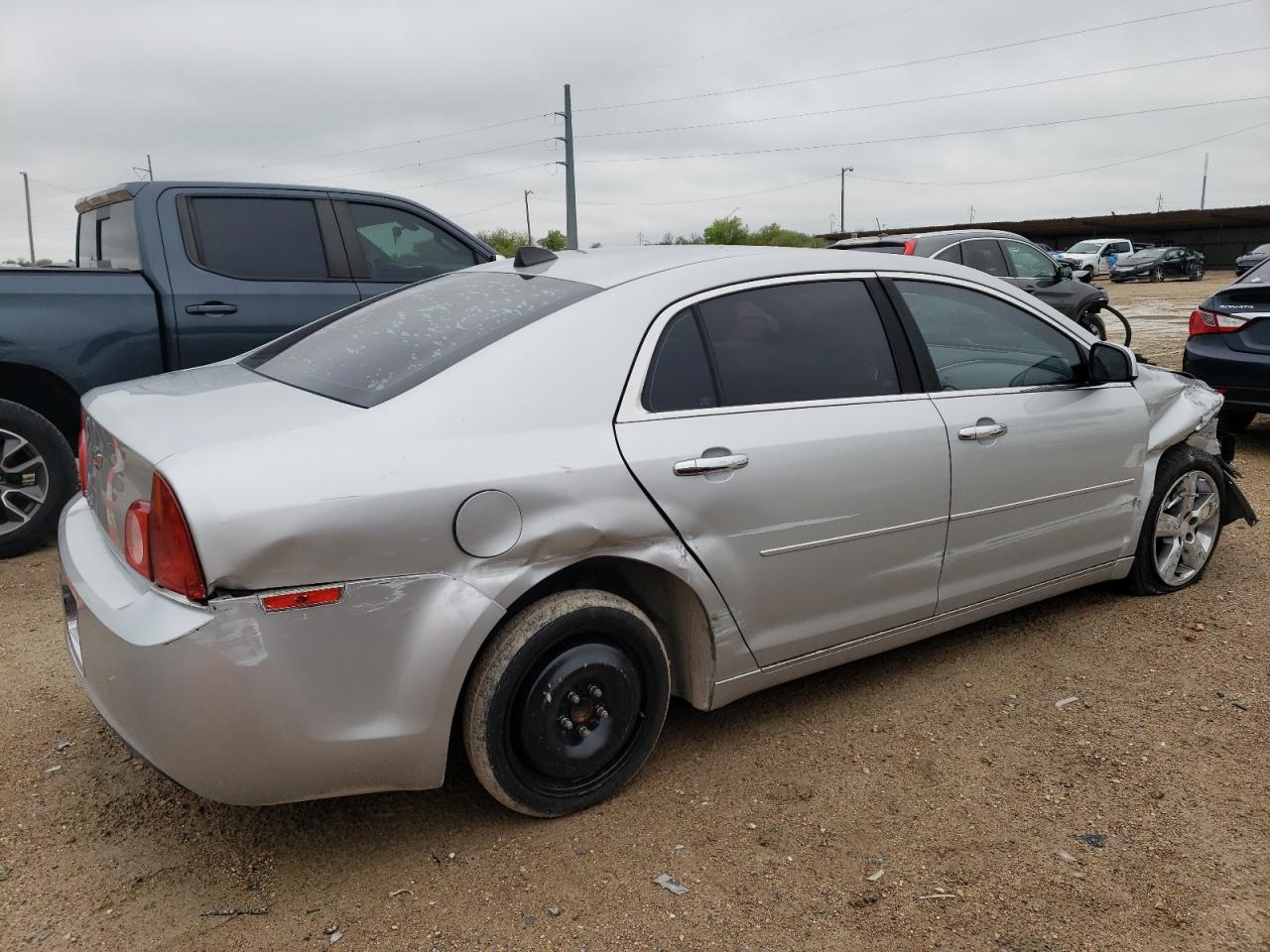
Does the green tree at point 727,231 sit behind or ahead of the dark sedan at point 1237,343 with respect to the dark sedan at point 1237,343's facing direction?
ahead

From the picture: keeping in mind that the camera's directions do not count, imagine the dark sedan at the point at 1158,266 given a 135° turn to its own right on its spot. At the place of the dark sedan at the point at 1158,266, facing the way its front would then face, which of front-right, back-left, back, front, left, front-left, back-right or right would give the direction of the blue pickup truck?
back

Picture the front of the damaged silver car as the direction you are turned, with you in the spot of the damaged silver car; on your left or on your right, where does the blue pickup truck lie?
on your left

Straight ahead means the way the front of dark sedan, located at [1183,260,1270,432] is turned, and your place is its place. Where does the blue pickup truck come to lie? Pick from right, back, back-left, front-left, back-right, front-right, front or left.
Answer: back-left

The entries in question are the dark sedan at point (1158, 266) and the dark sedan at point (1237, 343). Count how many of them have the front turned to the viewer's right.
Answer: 0

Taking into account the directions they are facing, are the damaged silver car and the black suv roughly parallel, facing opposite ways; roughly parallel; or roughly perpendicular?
roughly parallel

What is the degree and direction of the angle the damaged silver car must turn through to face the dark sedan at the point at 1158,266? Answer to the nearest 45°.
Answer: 0° — it already faces it

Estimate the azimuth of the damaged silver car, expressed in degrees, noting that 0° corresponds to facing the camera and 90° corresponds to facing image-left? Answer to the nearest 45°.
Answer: approximately 225°

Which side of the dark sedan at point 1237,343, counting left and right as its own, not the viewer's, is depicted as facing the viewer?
back

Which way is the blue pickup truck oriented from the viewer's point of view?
to the viewer's right

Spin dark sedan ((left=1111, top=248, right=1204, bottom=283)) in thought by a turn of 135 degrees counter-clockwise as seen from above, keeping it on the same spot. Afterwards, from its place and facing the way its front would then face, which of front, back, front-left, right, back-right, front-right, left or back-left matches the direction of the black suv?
right

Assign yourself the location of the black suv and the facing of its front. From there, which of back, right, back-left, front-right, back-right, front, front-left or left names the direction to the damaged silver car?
back-right

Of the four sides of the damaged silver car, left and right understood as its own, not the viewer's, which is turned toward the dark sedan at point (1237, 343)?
front

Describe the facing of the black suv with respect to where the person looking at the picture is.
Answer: facing away from the viewer and to the right of the viewer
